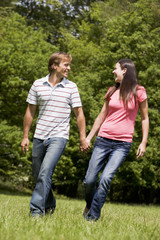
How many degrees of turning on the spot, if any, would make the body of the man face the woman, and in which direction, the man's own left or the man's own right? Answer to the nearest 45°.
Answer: approximately 90° to the man's own left

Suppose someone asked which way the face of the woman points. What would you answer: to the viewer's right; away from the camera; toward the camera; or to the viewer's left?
to the viewer's left

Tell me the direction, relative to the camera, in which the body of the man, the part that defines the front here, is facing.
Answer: toward the camera
